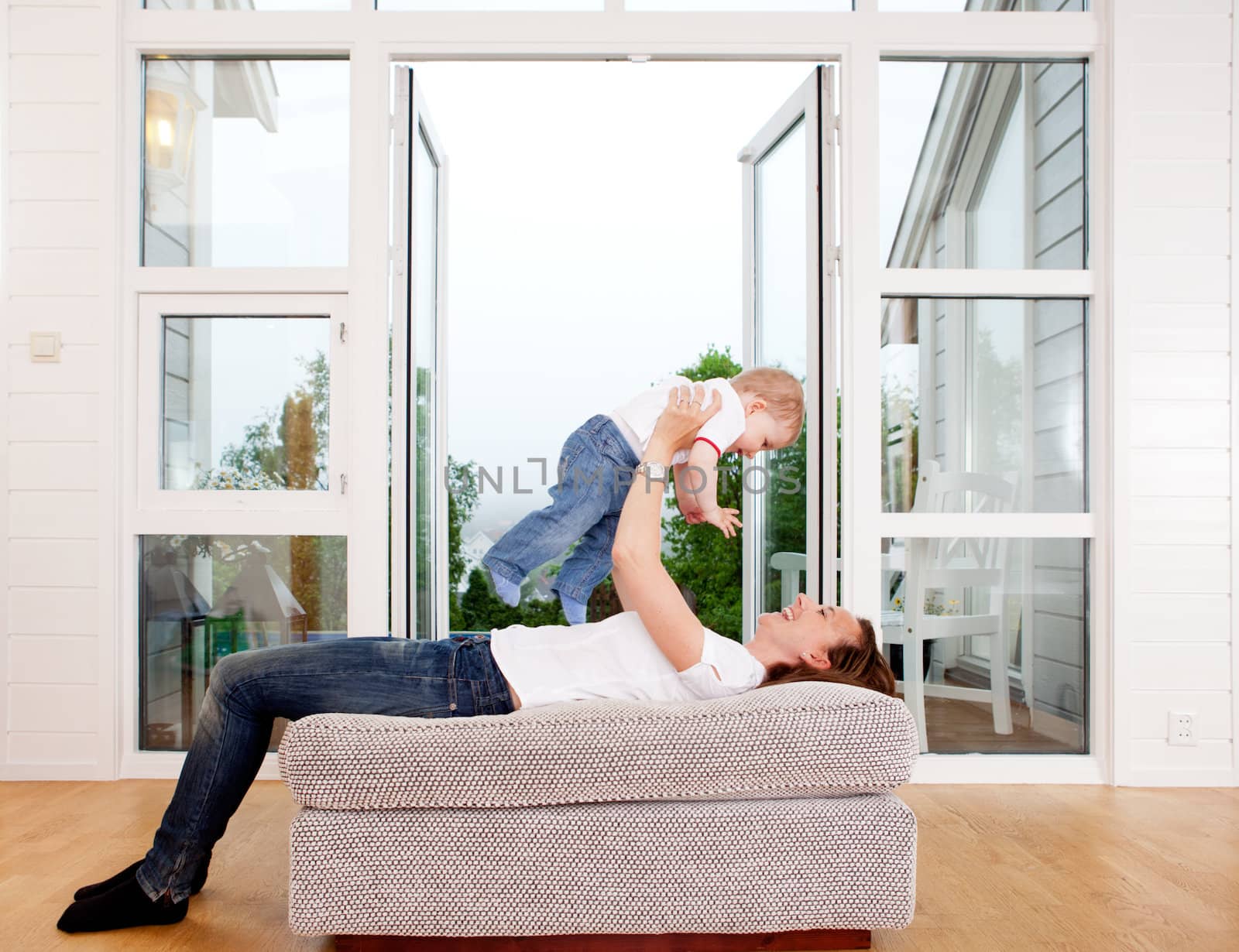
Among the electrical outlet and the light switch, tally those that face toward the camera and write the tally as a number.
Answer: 2

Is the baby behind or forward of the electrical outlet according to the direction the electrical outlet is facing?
forward

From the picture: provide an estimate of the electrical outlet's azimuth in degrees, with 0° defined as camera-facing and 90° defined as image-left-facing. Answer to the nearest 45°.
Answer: approximately 0°

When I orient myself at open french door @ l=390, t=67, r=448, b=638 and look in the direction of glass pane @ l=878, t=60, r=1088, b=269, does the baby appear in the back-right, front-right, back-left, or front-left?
front-right

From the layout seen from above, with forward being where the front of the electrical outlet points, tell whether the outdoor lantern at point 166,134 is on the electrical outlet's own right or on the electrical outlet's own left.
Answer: on the electrical outlet's own right

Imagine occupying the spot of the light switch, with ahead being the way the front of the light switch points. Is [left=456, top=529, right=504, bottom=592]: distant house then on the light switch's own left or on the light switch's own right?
on the light switch's own left

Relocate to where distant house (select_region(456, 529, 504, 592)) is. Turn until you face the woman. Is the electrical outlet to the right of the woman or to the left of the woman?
left

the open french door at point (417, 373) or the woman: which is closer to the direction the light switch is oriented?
the woman

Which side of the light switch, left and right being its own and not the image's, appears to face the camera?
front

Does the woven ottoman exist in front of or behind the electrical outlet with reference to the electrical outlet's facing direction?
in front

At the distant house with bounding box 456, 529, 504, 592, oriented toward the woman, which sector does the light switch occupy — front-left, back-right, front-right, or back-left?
front-right
